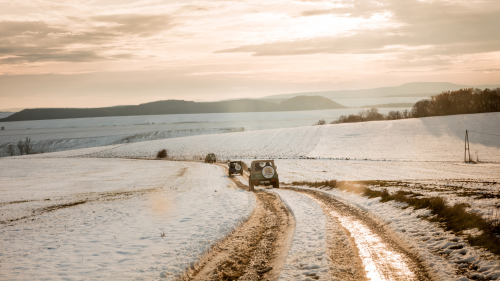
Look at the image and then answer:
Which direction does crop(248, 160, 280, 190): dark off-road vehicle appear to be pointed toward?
away from the camera

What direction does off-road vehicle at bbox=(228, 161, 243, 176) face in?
away from the camera
